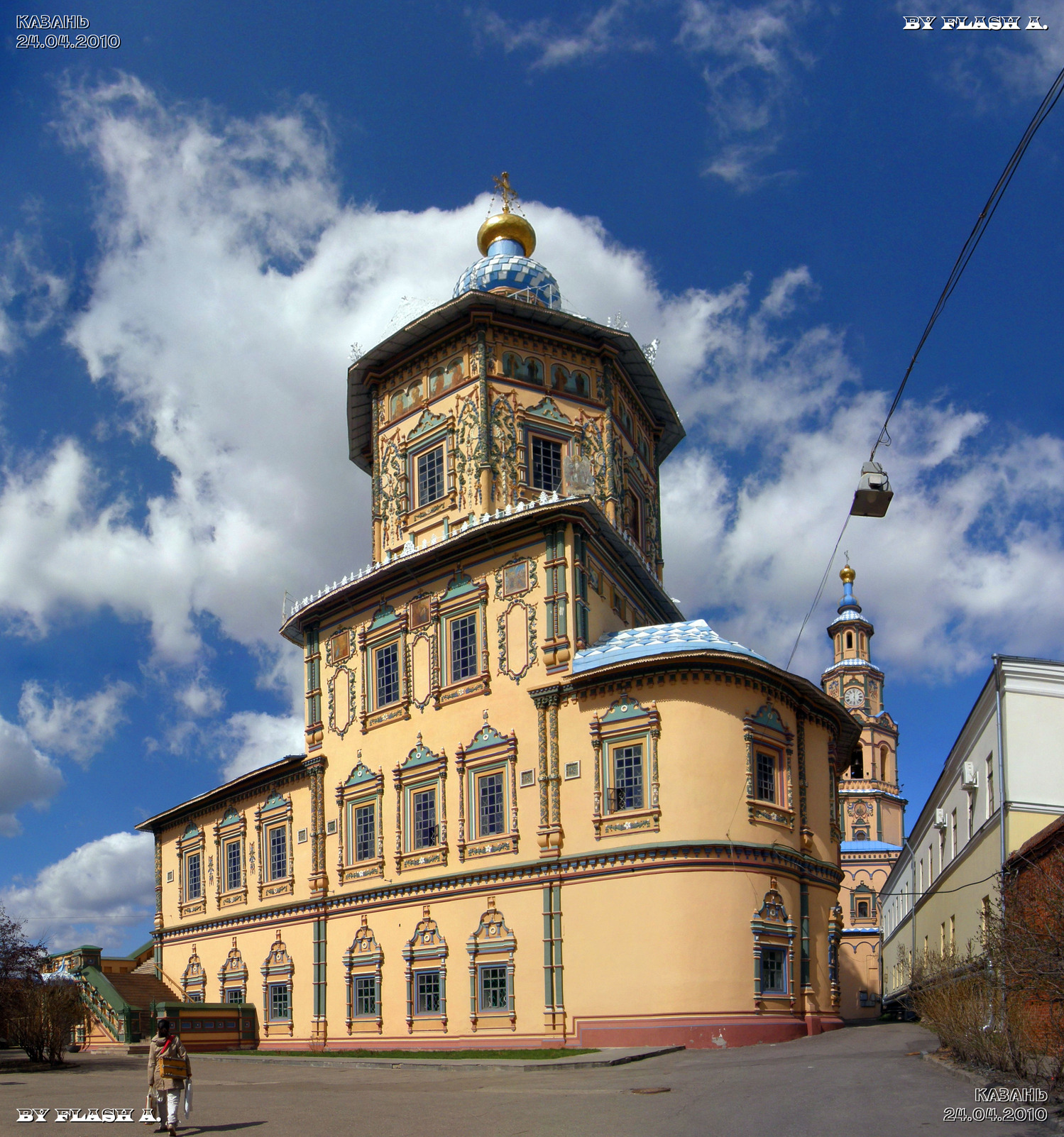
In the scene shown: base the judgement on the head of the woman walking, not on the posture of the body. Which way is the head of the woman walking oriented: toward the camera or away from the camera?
away from the camera

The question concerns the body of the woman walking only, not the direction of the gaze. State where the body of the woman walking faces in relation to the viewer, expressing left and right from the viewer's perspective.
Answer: facing away from the viewer

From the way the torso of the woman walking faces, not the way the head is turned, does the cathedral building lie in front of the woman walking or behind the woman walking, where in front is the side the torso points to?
in front
